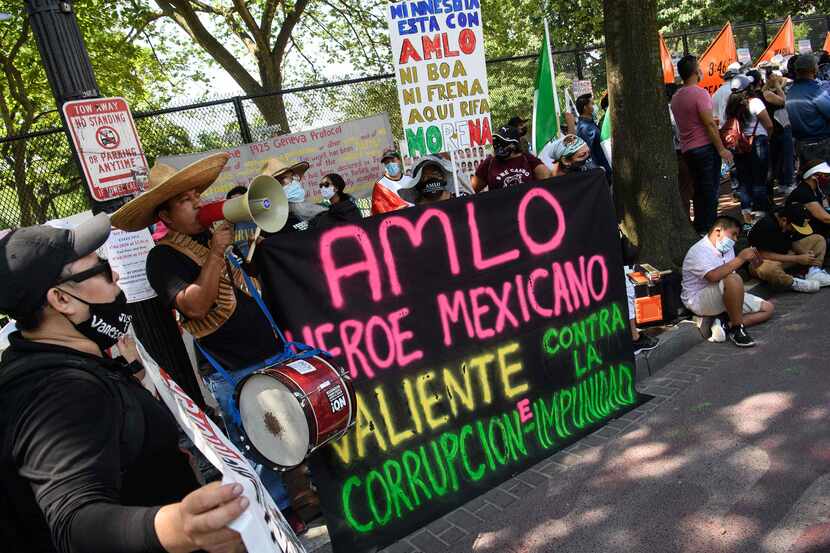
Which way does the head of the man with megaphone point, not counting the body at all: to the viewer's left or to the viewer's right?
to the viewer's right

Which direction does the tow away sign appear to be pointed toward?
toward the camera

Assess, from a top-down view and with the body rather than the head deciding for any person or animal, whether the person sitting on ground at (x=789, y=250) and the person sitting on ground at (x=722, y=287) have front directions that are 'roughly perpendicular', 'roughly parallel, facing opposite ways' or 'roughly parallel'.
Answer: roughly parallel

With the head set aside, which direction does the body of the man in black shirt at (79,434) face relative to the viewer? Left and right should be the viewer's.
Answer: facing to the right of the viewer

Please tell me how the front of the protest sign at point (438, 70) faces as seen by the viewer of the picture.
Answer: facing the viewer

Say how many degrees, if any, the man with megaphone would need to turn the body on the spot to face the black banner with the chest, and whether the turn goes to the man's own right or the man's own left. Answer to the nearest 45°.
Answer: approximately 45° to the man's own left

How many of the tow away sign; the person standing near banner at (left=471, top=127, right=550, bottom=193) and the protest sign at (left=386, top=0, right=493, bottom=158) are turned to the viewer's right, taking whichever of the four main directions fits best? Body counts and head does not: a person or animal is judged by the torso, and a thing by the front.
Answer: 0

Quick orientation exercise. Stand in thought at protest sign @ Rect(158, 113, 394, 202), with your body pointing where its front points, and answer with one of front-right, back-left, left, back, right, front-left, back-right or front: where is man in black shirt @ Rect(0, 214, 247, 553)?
front

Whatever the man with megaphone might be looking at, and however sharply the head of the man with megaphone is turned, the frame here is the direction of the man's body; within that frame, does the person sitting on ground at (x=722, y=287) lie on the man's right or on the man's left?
on the man's left

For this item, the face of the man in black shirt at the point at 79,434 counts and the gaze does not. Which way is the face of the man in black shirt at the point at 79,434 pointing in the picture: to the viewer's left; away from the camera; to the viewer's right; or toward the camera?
to the viewer's right

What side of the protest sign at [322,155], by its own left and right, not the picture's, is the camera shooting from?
front

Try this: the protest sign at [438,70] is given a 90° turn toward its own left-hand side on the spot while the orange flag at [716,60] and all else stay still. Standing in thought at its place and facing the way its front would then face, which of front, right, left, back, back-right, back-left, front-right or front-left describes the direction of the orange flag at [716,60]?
front-left

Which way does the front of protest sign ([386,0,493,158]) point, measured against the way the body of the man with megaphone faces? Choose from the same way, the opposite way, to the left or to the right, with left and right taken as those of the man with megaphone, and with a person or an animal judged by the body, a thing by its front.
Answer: to the right
